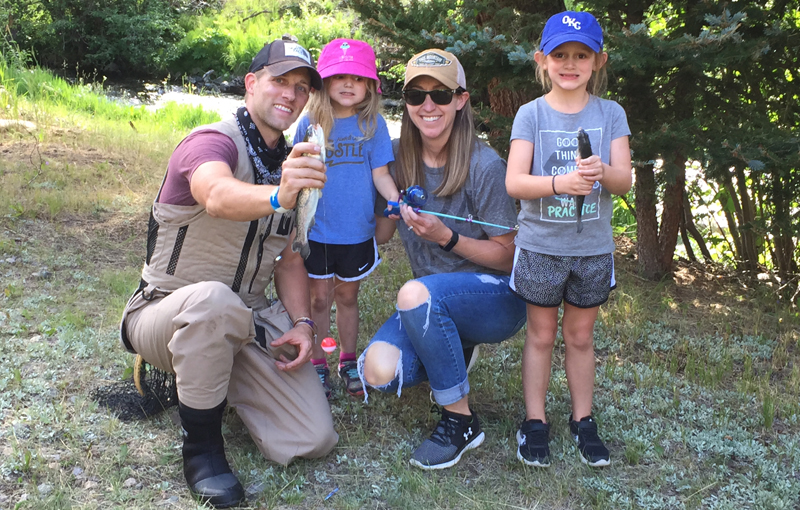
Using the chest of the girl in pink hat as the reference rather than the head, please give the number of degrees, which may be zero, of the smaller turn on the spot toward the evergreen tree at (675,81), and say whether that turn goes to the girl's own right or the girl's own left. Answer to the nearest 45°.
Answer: approximately 135° to the girl's own left

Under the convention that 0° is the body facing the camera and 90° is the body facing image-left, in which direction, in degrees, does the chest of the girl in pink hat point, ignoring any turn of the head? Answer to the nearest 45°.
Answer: approximately 0°

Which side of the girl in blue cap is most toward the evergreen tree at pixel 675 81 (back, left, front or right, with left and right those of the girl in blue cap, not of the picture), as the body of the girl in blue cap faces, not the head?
back

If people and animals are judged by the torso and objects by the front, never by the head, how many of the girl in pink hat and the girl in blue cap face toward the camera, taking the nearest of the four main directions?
2

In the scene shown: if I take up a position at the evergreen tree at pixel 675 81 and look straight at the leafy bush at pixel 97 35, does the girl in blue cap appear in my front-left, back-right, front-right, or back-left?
back-left

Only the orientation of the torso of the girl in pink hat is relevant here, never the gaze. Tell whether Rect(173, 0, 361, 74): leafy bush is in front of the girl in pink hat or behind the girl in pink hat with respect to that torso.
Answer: behind

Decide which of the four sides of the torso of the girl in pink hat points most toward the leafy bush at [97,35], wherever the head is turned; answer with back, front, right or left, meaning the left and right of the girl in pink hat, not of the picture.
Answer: back

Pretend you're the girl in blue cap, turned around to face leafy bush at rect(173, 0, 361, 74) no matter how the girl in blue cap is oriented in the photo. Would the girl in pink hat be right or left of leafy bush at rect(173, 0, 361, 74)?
left

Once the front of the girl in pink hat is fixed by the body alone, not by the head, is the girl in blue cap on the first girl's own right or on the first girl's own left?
on the first girl's own left

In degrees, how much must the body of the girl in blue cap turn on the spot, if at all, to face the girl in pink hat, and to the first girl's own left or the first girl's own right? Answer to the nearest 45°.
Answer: approximately 90° to the first girl's own right

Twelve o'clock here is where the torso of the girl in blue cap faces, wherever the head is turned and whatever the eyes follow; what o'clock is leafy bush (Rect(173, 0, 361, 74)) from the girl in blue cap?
The leafy bush is roughly at 5 o'clock from the girl in blue cap.

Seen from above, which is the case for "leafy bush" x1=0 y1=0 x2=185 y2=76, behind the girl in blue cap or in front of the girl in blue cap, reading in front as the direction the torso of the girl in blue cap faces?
behind
